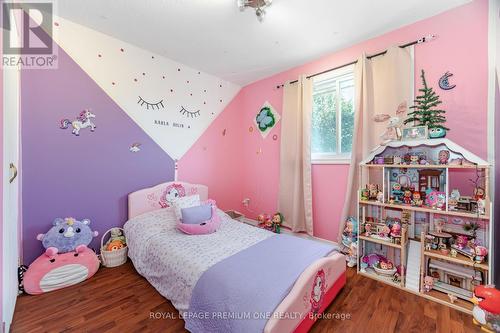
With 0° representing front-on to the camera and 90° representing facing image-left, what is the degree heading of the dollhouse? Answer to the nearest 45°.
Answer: approximately 45°

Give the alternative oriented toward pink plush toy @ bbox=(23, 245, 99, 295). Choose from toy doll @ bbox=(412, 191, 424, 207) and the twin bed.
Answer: the toy doll

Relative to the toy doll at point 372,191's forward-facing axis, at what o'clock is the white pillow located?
The white pillow is roughly at 2 o'clock from the toy doll.

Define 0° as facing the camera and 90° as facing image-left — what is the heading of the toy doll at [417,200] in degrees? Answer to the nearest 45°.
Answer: approximately 45°

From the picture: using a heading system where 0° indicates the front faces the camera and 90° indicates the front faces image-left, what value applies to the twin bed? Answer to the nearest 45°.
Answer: approximately 315°

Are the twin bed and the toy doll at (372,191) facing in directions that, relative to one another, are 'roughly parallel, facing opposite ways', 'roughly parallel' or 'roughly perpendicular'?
roughly perpendicular
